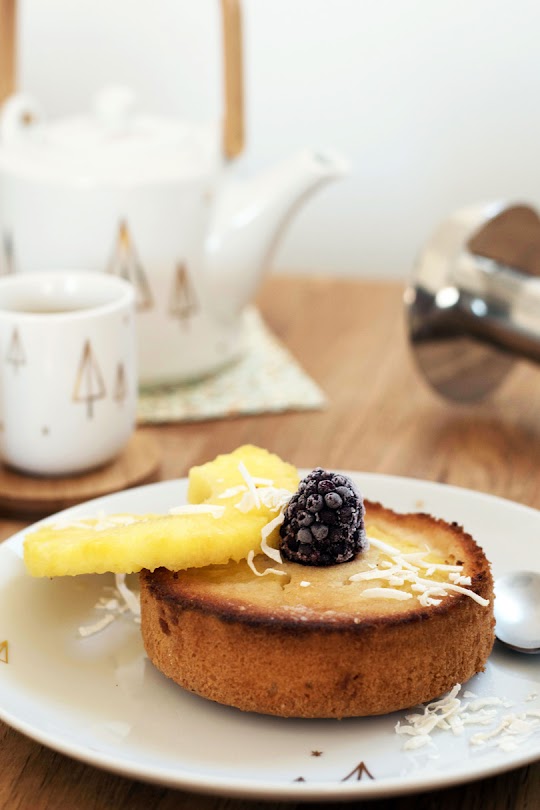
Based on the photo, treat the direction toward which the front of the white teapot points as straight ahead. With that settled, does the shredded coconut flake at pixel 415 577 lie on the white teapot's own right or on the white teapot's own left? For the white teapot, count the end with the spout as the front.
on the white teapot's own right

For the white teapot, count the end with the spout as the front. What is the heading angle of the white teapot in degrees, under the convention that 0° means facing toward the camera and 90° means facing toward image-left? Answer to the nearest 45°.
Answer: approximately 270°

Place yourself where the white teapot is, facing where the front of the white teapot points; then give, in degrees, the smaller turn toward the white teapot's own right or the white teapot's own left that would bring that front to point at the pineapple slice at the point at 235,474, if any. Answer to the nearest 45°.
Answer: approximately 90° to the white teapot's own right

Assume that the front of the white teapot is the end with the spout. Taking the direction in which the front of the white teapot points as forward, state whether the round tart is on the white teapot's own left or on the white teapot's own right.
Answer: on the white teapot's own right

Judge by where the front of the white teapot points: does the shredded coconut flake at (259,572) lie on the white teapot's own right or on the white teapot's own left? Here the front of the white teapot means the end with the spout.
on the white teapot's own right

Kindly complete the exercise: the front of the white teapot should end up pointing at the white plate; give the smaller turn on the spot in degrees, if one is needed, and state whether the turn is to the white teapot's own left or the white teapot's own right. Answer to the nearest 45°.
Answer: approximately 90° to the white teapot's own right

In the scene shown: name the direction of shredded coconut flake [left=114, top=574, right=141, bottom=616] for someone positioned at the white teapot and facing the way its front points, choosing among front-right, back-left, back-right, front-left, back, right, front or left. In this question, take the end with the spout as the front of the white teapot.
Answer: right

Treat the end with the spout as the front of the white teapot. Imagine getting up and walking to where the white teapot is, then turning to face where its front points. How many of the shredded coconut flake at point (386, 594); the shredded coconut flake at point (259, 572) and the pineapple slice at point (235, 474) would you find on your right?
3

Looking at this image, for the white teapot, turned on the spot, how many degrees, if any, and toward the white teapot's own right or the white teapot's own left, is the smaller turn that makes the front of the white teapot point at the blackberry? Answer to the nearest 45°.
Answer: approximately 90° to the white teapot's own right

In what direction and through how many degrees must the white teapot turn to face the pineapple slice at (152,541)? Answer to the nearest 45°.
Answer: approximately 90° to its right
